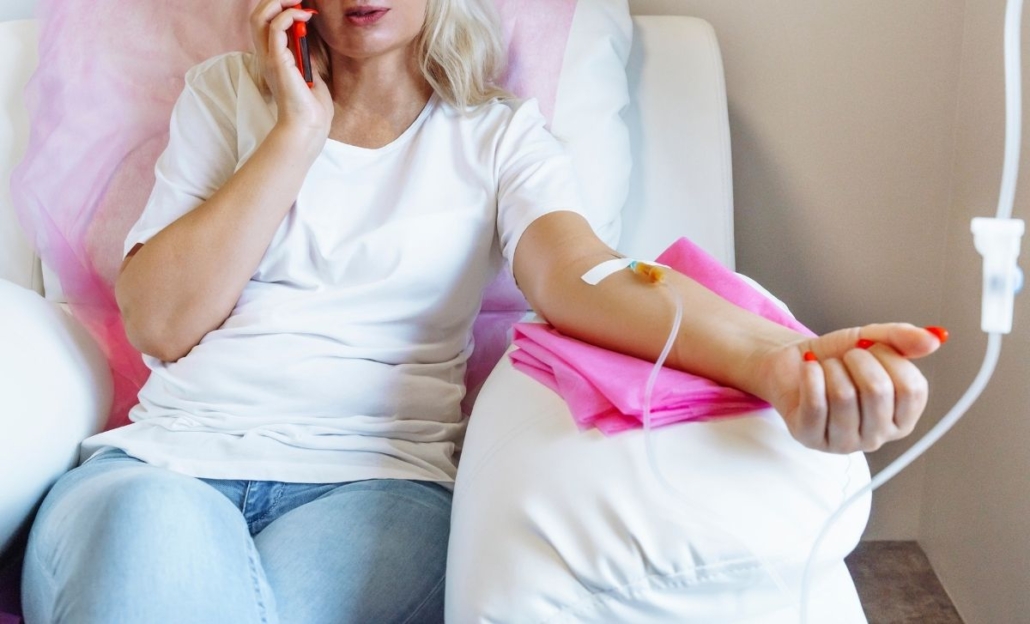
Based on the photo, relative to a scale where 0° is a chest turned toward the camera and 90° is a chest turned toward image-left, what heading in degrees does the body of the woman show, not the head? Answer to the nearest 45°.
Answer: approximately 0°
